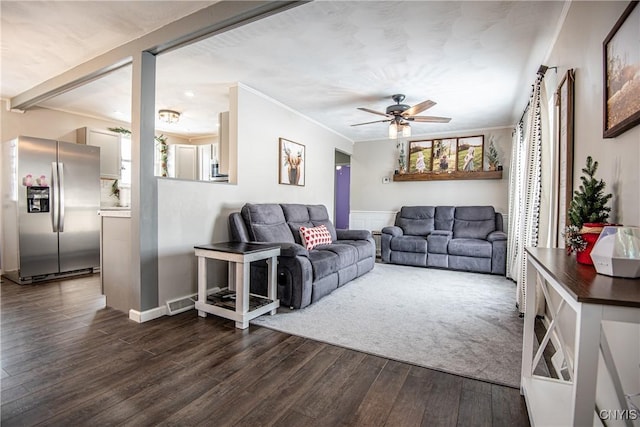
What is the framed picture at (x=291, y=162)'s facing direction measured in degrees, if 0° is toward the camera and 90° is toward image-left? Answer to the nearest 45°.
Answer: approximately 315°

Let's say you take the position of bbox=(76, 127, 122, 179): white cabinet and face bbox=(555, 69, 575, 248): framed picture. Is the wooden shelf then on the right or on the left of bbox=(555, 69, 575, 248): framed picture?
left

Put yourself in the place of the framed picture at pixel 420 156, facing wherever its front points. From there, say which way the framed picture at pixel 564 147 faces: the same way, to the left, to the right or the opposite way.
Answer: to the right

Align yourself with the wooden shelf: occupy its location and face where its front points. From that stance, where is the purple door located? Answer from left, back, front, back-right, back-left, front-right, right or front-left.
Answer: back-right

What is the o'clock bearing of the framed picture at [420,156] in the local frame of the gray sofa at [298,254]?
The framed picture is roughly at 9 o'clock from the gray sofa.

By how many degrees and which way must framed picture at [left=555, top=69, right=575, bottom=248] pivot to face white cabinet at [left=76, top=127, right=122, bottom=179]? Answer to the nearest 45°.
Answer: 0° — it already faces it

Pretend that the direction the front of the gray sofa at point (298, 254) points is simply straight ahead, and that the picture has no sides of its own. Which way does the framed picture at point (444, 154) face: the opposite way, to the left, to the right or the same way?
to the right

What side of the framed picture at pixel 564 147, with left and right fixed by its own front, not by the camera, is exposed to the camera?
left

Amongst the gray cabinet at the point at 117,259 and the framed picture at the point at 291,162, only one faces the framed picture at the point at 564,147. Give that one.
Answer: the framed picture at the point at 291,162
